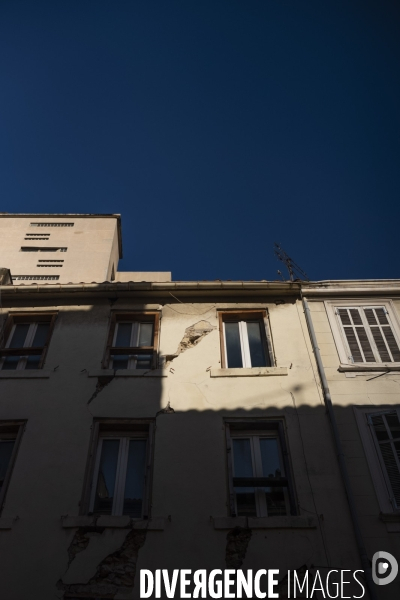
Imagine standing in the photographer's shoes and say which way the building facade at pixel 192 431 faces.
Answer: facing the viewer
